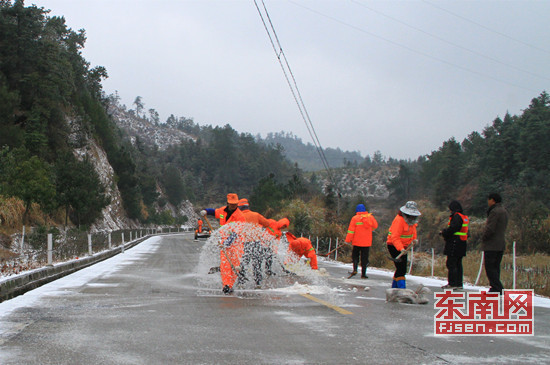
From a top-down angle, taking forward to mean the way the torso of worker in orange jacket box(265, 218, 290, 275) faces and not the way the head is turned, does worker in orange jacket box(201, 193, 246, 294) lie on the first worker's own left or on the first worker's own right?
on the first worker's own right

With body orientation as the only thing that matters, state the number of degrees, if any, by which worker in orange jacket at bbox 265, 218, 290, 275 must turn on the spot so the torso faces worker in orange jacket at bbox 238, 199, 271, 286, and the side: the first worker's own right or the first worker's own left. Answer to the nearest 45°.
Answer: approximately 90° to the first worker's own right

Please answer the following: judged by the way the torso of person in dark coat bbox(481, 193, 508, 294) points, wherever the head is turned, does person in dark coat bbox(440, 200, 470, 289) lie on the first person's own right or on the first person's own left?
on the first person's own right

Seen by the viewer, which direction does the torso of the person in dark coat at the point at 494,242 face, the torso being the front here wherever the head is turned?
to the viewer's left

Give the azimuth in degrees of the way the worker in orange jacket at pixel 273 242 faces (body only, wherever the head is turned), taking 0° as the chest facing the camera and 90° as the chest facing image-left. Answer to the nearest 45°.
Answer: approximately 270°
